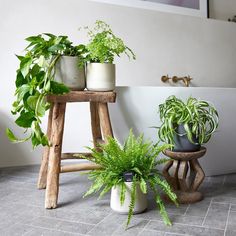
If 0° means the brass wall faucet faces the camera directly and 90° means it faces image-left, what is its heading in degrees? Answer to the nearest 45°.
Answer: approximately 315°

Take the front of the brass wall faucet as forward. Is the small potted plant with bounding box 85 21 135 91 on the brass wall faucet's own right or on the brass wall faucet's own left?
on the brass wall faucet's own right

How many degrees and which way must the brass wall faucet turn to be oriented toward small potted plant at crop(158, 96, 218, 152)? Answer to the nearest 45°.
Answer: approximately 45° to its right

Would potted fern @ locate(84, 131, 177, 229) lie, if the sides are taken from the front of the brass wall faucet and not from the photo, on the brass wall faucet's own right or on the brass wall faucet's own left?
on the brass wall faucet's own right

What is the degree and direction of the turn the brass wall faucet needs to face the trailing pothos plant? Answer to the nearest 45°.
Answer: approximately 45° to its right
